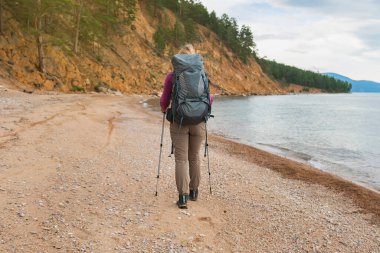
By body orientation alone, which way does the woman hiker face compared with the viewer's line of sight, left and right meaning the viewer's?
facing away from the viewer

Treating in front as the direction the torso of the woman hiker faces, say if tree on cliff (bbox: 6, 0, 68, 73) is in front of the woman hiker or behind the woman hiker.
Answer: in front
